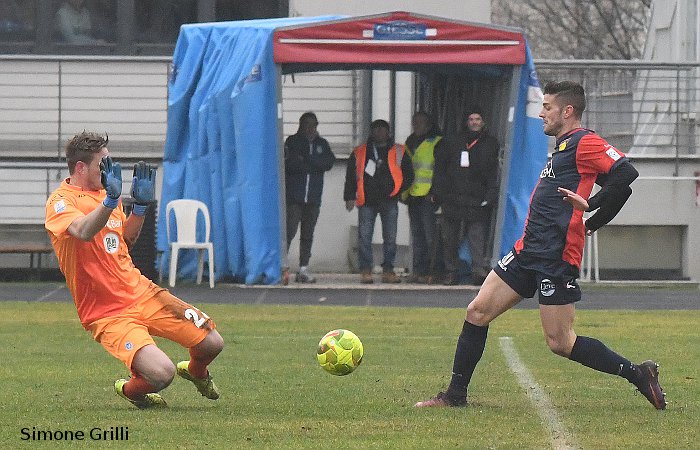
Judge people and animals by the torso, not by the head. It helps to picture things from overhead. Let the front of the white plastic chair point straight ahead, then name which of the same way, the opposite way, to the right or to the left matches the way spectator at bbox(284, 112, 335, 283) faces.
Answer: the same way

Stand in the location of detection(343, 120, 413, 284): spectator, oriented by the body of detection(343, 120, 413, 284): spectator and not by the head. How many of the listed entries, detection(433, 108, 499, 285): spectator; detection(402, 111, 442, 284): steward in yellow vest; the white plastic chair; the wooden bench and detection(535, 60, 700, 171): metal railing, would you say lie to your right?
2

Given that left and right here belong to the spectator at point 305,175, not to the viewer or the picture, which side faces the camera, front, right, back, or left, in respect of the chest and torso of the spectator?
front

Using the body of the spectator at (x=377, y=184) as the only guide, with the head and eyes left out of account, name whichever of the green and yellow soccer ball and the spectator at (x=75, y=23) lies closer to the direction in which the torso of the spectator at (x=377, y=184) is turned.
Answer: the green and yellow soccer ball

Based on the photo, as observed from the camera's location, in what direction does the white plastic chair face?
facing the viewer

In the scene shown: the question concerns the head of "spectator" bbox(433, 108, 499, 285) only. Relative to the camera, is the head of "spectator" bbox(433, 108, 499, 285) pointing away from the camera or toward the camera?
toward the camera

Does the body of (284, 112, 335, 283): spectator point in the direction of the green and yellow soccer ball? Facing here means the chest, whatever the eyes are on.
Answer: yes

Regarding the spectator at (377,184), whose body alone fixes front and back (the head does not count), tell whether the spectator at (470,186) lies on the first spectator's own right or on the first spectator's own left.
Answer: on the first spectator's own left

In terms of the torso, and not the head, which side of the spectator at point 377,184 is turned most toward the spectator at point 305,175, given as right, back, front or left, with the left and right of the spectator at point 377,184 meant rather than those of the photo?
right

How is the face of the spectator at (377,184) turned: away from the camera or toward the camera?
toward the camera

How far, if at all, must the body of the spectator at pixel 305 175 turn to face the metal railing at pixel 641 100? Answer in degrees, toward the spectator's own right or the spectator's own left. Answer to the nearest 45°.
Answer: approximately 135° to the spectator's own left

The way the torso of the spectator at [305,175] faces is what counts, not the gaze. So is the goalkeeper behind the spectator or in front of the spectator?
in front

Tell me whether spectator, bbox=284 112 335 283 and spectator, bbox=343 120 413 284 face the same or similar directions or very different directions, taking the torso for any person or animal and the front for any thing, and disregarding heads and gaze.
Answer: same or similar directions

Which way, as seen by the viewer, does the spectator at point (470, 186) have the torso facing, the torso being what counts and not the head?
toward the camera

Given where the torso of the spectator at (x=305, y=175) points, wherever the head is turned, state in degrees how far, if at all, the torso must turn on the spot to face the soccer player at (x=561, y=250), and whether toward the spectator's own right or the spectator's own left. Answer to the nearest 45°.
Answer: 0° — they already face them

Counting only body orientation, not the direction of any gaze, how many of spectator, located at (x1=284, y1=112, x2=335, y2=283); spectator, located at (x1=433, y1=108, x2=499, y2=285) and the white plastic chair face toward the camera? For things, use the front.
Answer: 3

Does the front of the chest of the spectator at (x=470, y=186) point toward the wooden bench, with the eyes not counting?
no

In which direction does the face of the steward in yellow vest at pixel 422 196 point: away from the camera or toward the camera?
toward the camera

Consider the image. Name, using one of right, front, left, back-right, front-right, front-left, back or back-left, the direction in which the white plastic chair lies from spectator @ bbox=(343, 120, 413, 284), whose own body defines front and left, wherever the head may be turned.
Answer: right

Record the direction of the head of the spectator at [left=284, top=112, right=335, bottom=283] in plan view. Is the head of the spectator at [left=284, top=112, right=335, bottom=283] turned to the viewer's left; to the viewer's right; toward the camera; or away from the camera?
toward the camera

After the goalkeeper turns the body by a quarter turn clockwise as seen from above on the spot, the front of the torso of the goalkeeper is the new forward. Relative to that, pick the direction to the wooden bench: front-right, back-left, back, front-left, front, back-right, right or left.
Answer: back-right
